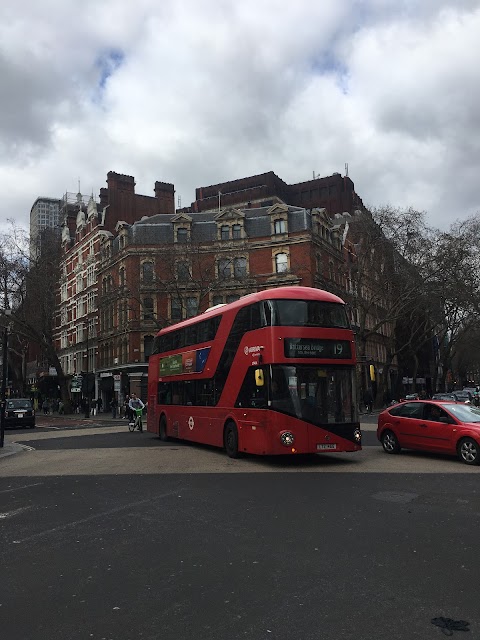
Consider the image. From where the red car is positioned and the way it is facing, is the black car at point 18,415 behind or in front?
behind

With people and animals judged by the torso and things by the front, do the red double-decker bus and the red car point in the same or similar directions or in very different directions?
same or similar directions

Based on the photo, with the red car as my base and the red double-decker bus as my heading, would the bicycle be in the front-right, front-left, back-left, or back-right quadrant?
front-right

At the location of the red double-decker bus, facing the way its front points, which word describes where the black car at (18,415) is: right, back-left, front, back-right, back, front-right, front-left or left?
back

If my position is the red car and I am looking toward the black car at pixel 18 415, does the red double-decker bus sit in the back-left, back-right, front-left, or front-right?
front-left

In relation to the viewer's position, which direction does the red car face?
facing the viewer and to the right of the viewer

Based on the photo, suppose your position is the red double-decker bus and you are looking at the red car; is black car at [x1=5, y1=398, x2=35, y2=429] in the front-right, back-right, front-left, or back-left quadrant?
back-left

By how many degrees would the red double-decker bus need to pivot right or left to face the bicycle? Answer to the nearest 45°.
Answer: approximately 180°
